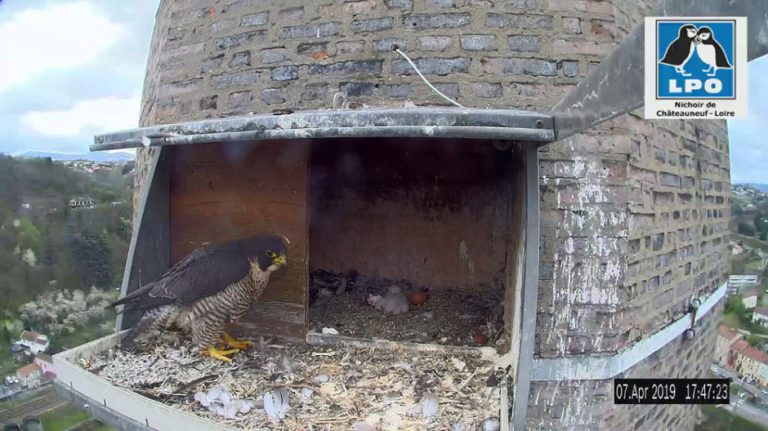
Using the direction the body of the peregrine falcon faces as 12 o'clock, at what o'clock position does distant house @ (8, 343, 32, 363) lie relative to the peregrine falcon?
The distant house is roughly at 8 o'clock from the peregrine falcon.

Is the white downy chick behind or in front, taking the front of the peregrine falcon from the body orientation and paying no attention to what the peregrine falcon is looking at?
in front

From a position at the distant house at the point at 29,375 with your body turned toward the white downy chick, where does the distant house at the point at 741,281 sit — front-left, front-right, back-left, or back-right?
front-left

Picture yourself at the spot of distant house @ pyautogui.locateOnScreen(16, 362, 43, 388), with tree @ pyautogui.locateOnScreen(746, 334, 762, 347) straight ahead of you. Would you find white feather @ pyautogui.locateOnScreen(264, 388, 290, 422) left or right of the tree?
right

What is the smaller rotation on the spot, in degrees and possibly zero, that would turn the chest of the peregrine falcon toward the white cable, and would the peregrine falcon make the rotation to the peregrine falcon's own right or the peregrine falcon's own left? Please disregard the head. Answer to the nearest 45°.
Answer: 0° — it already faces it

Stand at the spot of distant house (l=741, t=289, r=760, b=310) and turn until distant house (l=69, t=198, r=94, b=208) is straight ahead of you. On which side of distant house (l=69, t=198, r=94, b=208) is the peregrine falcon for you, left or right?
left

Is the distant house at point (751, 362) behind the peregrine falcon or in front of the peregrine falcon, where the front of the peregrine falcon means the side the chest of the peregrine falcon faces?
in front

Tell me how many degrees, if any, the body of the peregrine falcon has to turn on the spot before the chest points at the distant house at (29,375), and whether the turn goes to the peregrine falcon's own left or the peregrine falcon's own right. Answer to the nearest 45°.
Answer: approximately 135° to the peregrine falcon's own left

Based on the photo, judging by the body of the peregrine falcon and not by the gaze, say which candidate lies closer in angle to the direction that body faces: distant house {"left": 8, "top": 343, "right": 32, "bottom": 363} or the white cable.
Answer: the white cable

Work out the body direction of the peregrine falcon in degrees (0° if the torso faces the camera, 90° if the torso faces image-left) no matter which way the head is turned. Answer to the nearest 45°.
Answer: approximately 270°
